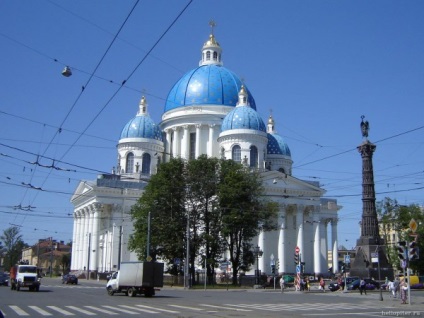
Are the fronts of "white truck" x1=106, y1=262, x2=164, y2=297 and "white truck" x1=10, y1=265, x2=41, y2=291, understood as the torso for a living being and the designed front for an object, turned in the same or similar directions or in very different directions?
very different directions

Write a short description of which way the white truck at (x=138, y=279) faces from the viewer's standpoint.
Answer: facing away from the viewer and to the left of the viewer

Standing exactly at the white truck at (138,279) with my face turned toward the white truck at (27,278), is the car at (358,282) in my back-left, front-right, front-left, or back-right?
back-right

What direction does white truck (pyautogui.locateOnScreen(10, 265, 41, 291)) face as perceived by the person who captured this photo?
facing the viewer and to the right of the viewer

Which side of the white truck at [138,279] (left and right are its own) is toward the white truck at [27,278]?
front

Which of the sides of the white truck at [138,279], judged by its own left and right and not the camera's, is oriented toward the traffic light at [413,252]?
back

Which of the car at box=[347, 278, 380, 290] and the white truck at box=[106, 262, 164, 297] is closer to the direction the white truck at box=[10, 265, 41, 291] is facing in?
the white truck

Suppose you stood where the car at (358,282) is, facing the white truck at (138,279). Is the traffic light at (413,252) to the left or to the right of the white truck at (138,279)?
left

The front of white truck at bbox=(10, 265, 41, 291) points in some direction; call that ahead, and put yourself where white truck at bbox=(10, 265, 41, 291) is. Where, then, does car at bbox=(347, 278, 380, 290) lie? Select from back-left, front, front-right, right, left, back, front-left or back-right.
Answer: front-left
